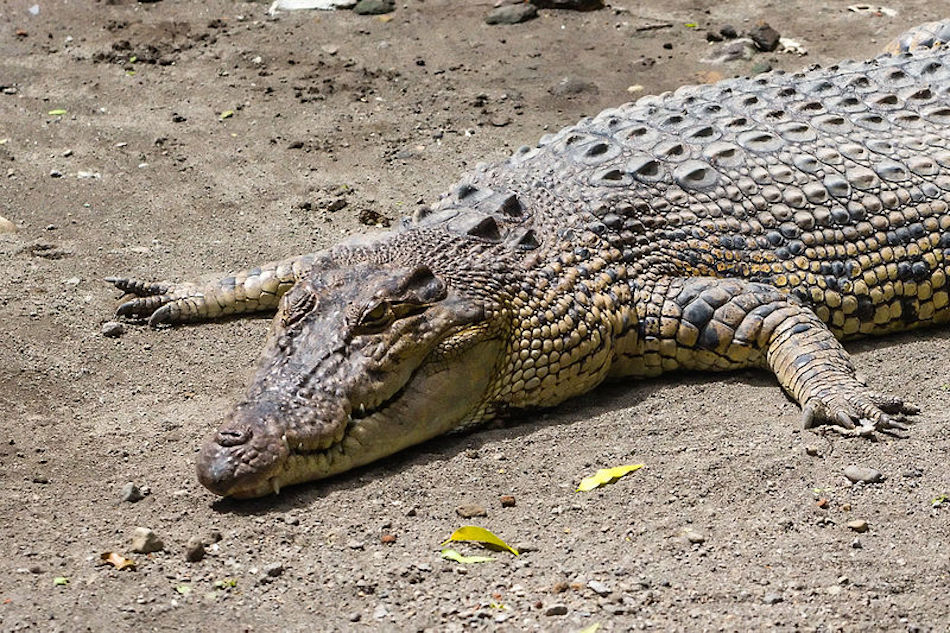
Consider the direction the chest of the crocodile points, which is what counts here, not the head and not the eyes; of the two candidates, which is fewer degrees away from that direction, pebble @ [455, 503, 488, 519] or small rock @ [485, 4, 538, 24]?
the pebble

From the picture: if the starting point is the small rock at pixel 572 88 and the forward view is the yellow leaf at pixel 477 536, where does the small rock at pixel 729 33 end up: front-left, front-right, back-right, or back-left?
back-left

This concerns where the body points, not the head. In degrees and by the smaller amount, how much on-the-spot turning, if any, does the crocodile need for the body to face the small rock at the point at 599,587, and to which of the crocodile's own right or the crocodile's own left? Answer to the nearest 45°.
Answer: approximately 45° to the crocodile's own left

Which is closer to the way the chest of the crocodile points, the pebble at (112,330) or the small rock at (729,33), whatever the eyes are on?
the pebble

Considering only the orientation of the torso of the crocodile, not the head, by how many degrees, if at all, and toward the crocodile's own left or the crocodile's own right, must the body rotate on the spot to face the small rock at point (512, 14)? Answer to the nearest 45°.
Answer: approximately 135° to the crocodile's own right

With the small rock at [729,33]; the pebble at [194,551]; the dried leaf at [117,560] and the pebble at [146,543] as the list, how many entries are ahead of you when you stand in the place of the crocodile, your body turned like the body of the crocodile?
3

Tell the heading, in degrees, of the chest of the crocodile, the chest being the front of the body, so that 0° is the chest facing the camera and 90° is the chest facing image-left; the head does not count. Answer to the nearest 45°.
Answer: approximately 45°

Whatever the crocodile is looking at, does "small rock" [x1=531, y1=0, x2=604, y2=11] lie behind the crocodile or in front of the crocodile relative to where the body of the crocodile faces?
behind

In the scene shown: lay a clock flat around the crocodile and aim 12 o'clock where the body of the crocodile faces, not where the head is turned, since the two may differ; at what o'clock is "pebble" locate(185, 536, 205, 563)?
The pebble is roughly at 12 o'clock from the crocodile.

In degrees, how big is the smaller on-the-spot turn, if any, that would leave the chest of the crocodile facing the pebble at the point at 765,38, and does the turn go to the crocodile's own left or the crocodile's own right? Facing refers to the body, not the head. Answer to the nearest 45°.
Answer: approximately 135° to the crocodile's own right

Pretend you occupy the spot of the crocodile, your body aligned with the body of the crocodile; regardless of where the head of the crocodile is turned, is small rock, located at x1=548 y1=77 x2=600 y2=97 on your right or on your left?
on your right

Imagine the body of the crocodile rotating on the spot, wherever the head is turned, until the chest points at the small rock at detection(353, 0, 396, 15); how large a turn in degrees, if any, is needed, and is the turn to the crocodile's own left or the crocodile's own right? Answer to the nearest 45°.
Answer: approximately 135° to the crocodile's own right

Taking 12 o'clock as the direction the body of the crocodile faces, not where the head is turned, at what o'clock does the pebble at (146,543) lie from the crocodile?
The pebble is roughly at 12 o'clock from the crocodile.

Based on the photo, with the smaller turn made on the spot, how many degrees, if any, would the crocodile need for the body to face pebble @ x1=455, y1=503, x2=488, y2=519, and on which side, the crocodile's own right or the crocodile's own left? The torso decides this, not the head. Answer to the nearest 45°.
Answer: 0° — it already faces it
